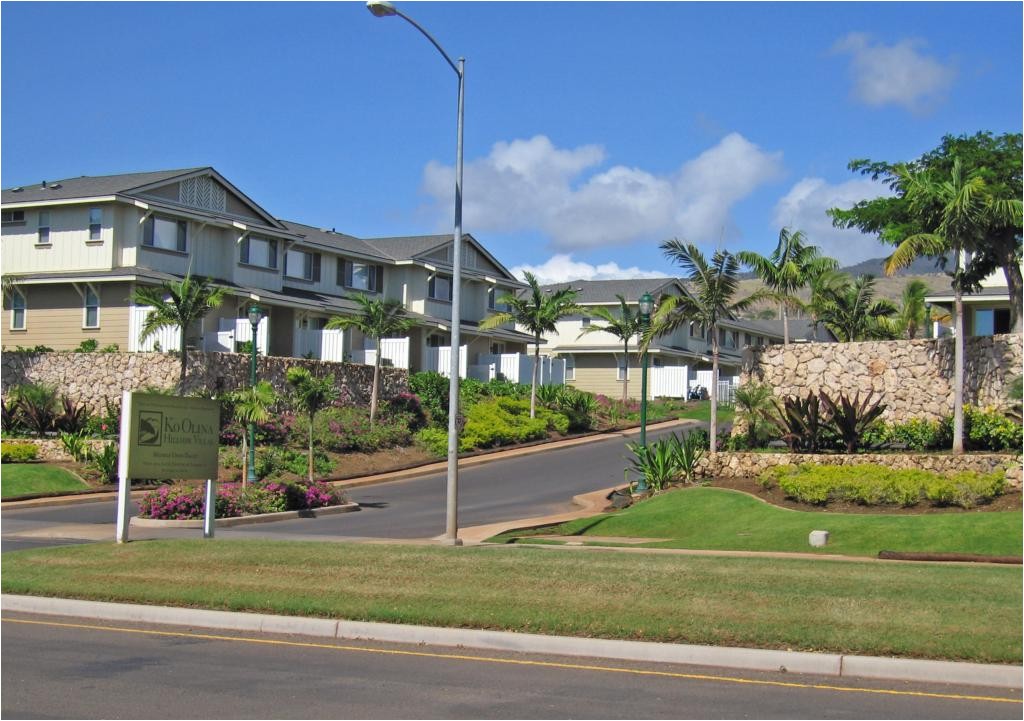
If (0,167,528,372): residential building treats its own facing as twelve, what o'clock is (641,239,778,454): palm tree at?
The palm tree is roughly at 12 o'clock from the residential building.

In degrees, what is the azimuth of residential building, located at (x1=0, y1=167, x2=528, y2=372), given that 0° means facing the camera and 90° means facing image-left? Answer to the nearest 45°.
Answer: approximately 315°

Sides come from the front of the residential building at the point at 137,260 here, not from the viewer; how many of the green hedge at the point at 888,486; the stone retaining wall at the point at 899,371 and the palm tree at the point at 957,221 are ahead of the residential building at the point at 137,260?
3

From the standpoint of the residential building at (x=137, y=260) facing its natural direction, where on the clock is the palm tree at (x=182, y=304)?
The palm tree is roughly at 1 o'clock from the residential building.

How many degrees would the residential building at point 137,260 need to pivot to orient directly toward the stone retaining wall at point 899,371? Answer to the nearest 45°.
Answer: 0° — it already faces it

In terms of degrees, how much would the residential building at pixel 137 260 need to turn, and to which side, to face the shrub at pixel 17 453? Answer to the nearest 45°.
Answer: approximately 45° to its right

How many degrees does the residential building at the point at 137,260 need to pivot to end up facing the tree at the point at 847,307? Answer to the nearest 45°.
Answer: approximately 45° to its left
